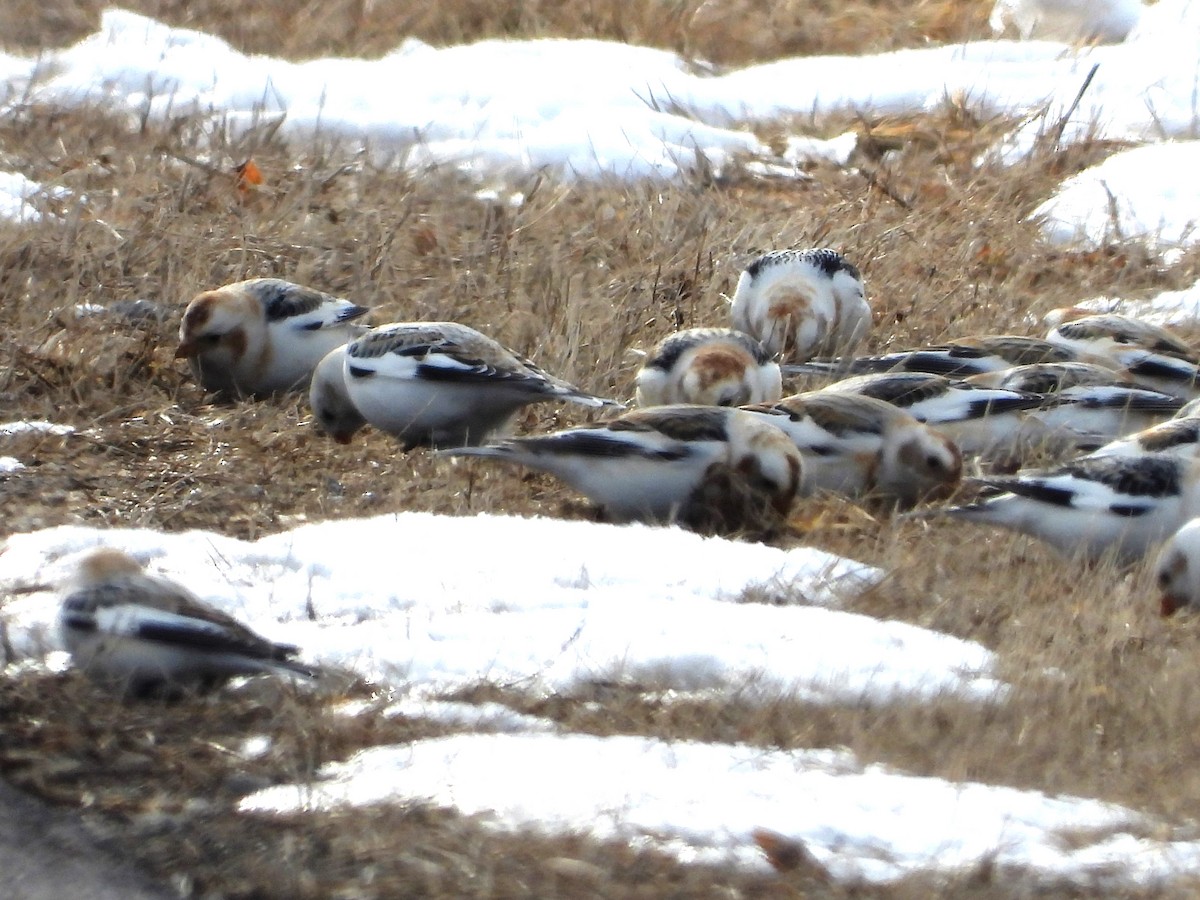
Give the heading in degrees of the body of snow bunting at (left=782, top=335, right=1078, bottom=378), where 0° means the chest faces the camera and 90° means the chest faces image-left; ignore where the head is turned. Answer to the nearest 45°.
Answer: approximately 270°

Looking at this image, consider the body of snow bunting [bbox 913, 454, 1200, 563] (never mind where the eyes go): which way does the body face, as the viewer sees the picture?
to the viewer's right

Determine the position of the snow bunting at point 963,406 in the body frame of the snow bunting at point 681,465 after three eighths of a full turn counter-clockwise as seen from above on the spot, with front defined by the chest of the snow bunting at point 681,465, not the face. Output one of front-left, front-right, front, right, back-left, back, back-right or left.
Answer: right

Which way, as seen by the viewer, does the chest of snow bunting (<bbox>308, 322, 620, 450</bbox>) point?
to the viewer's left

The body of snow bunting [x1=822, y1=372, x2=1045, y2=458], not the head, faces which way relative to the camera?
to the viewer's left

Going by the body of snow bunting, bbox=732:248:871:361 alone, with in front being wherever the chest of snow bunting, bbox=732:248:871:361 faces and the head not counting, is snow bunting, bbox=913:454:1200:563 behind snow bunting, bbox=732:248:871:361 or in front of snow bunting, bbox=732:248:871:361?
in front

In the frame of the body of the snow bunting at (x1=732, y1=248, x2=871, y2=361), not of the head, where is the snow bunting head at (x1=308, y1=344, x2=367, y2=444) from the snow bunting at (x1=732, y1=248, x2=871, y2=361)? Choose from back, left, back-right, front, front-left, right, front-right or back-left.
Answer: front-right

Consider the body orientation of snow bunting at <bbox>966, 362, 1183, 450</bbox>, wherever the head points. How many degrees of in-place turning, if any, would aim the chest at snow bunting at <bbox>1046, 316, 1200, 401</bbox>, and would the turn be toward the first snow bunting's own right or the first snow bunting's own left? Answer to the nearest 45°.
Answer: approximately 90° to the first snow bunting's own right

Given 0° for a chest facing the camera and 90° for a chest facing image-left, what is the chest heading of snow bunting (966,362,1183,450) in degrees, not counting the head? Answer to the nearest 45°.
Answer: approximately 90°

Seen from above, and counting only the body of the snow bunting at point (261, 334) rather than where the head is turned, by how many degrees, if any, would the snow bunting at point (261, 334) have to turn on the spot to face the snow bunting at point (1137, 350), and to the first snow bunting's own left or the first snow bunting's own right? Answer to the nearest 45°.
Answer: approximately 135° to the first snow bunting's own left

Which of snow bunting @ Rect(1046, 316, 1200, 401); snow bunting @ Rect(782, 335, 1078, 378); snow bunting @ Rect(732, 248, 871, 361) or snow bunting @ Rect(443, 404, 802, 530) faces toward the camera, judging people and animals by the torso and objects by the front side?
snow bunting @ Rect(732, 248, 871, 361)

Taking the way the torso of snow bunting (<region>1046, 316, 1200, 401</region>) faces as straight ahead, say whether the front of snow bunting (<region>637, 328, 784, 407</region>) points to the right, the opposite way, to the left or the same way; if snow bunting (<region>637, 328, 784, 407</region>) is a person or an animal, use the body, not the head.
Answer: to the left

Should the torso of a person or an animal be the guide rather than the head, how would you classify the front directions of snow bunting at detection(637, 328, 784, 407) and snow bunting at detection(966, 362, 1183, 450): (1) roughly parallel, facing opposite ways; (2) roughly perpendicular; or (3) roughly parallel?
roughly perpendicular

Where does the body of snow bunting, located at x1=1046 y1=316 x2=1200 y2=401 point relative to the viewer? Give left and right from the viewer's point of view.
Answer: facing to the left of the viewer

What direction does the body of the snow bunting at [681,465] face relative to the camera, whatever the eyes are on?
to the viewer's right

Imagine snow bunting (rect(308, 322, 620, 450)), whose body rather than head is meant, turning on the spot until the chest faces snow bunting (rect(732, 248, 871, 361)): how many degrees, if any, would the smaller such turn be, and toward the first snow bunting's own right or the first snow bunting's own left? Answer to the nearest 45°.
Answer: approximately 135° to the first snow bunting's own right

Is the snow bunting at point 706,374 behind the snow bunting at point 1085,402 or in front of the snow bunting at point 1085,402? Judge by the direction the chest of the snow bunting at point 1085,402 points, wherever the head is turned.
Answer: in front

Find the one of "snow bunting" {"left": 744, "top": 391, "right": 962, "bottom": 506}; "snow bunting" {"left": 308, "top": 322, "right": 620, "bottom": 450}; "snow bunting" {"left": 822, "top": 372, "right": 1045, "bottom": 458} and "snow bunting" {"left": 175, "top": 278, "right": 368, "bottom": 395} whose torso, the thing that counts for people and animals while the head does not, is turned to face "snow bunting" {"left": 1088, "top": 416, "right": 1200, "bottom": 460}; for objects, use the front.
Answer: "snow bunting" {"left": 744, "top": 391, "right": 962, "bottom": 506}
